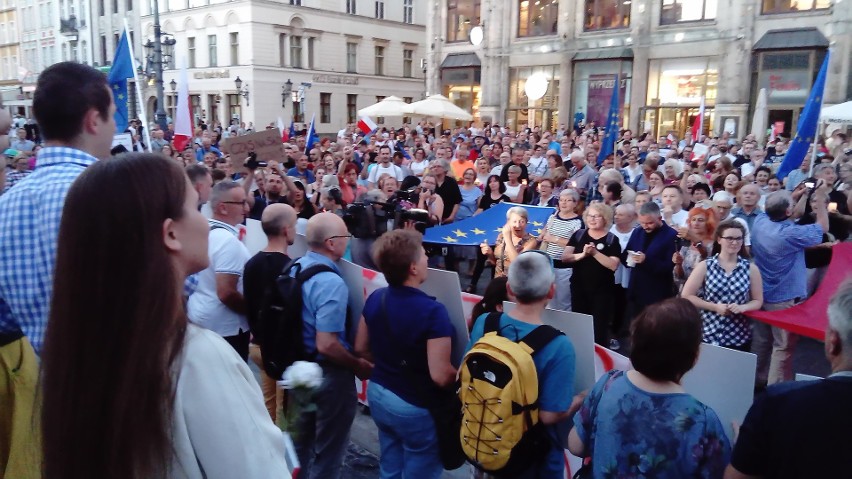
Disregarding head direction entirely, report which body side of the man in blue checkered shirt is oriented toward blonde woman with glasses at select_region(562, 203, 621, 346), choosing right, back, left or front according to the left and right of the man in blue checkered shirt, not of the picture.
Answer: front

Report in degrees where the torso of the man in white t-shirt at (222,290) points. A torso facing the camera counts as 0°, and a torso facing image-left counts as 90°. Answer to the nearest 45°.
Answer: approximately 270°

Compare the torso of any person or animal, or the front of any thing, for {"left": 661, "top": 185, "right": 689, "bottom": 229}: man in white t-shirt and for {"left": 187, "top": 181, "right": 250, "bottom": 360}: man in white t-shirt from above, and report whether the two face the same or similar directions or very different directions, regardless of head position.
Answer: very different directions

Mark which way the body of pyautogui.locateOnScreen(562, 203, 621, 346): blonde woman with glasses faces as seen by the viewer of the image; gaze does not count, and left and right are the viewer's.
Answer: facing the viewer and to the left of the viewer

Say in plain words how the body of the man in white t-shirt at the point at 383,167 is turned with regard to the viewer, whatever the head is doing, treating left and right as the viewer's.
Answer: facing the viewer

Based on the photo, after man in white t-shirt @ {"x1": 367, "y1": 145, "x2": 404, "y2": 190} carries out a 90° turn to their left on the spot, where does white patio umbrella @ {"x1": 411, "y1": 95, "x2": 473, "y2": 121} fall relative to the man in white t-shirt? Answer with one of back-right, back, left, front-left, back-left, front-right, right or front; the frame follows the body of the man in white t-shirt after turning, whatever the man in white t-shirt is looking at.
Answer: left

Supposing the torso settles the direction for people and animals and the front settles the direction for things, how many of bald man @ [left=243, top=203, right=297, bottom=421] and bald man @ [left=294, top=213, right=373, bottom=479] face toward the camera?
0

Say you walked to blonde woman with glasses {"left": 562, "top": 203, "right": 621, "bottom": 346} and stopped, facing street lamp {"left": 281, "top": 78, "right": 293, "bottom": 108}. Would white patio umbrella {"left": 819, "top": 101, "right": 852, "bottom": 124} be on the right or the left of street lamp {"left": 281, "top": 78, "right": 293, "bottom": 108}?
right

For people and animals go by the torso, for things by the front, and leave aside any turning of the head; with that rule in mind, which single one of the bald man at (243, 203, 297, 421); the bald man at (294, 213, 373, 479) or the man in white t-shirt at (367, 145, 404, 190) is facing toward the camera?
the man in white t-shirt

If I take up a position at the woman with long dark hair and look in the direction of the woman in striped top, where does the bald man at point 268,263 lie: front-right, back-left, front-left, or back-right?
front-left

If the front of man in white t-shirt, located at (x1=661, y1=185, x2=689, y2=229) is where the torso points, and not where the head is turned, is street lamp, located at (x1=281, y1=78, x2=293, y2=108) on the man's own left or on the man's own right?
on the man's own right

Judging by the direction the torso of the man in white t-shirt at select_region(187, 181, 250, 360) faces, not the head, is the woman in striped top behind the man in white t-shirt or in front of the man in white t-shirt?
in front
